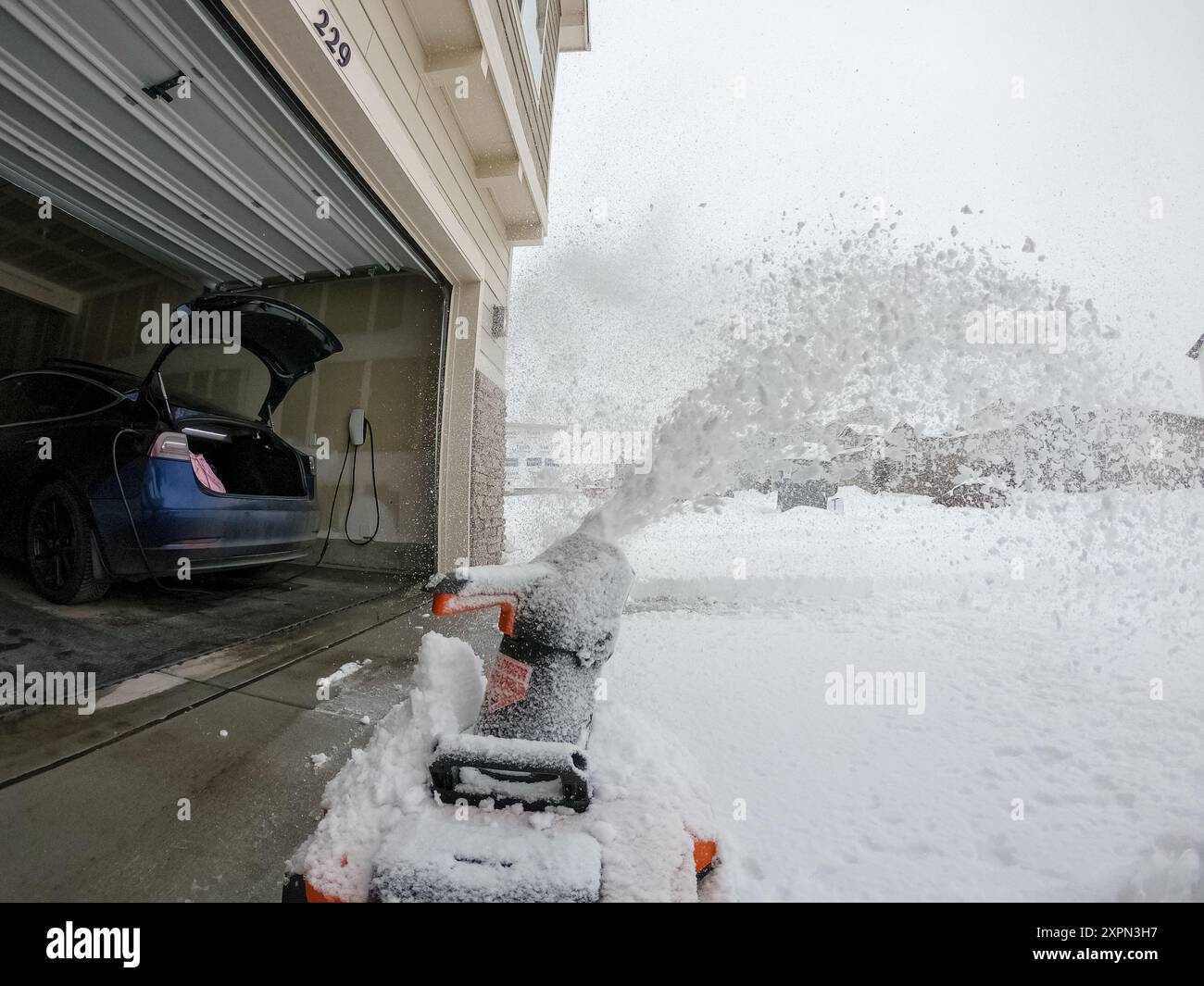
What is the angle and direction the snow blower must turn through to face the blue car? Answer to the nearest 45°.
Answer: approximately 45° to its left

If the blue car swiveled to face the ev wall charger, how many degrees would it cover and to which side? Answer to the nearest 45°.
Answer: approximately 90° to its right

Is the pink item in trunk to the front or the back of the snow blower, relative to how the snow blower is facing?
to the front

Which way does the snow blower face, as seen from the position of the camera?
facing away from the viewer

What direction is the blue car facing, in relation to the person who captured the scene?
facing away from the viewer and to the left of the viewer

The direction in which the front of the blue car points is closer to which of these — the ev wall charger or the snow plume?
the ev wall charger

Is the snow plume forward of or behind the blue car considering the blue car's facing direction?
behind

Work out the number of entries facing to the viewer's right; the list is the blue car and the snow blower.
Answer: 0

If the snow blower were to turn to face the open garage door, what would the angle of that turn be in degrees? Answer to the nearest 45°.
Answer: approximately 45° to its left
